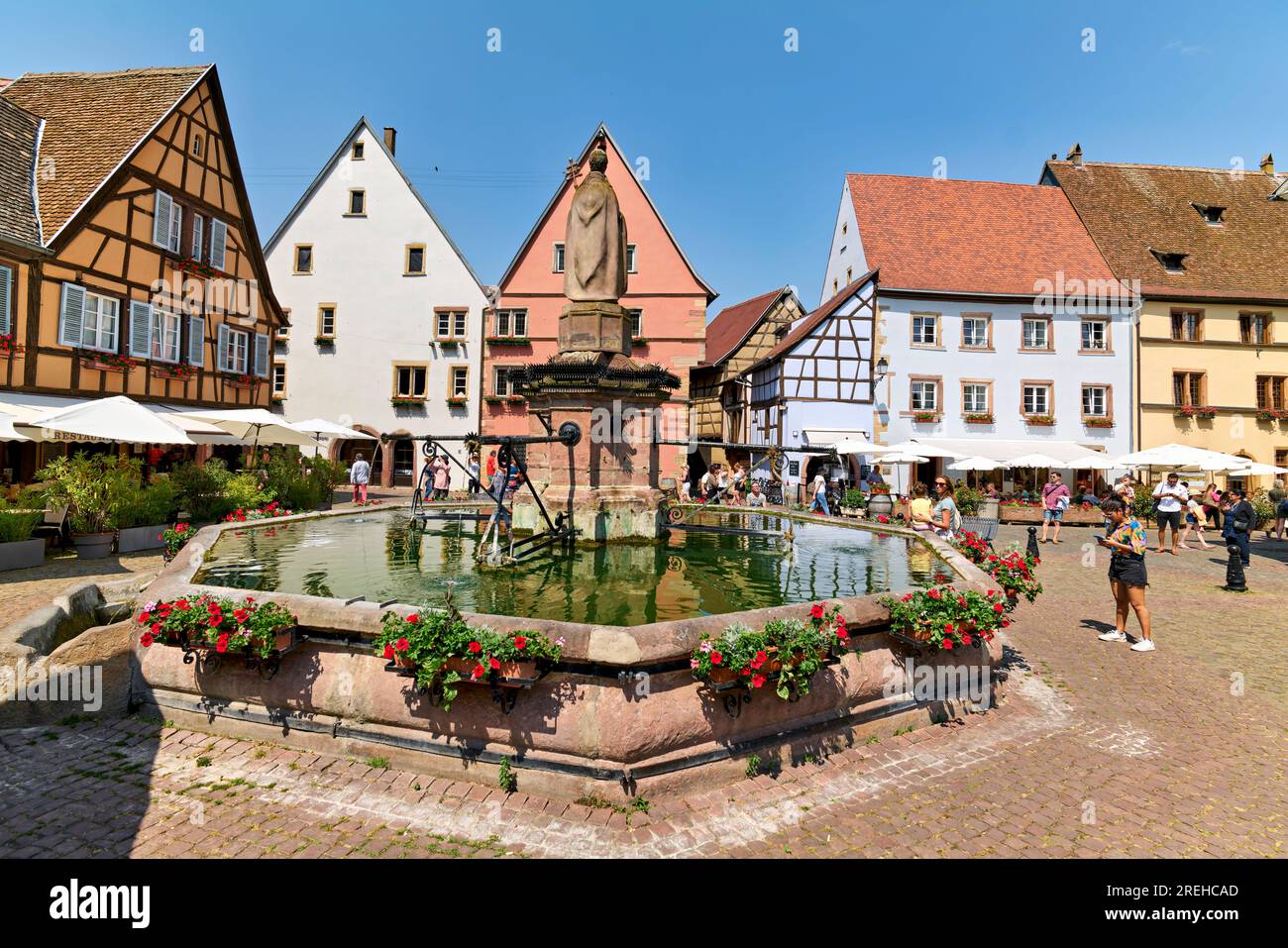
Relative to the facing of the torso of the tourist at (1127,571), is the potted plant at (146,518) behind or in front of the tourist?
in front

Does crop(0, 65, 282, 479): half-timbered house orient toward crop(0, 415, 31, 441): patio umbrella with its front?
no

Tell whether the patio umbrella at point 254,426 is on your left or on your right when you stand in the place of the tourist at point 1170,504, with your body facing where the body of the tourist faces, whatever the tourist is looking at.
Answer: on your right

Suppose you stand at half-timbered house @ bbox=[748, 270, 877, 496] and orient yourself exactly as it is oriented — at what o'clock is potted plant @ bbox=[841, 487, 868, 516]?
The potted plant is roughly at 12 o'clock from the half-timbered house.

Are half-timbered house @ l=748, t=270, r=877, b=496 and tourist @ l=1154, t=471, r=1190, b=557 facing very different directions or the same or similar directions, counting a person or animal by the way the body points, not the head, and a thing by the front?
same or similar directions

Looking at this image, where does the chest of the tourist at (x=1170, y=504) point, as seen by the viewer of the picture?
toward the camera

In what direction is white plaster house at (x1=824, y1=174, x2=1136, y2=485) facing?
toward the camera

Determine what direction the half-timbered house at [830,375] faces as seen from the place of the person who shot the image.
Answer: facing the viewer

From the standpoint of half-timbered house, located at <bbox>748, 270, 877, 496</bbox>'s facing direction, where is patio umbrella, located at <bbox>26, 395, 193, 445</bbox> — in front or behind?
in front

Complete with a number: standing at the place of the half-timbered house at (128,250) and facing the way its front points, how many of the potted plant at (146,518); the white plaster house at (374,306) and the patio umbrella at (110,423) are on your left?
1

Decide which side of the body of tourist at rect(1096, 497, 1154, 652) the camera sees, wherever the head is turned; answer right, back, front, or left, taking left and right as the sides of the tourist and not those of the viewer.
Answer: left

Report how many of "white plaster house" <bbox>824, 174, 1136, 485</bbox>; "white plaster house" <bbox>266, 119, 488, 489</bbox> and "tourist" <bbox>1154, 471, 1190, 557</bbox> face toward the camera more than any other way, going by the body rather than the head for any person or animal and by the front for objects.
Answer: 3

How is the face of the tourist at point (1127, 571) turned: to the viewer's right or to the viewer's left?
to the viewer's left

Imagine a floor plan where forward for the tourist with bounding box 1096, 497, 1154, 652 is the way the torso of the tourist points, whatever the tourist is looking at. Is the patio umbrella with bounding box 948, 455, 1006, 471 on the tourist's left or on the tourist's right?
on the tourist's right

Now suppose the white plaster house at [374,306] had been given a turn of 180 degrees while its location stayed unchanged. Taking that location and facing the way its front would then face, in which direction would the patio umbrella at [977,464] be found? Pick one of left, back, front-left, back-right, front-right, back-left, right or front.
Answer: back-right
